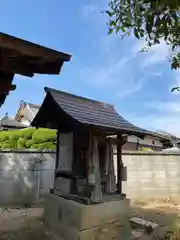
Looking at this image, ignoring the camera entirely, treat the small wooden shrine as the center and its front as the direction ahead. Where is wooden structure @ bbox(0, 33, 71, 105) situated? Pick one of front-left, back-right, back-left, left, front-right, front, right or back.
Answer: front-right

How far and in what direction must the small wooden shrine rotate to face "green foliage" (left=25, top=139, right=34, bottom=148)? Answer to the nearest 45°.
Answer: approximately 180°

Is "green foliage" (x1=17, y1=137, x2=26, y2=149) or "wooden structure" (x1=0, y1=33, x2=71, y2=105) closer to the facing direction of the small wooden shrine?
the wooden structure

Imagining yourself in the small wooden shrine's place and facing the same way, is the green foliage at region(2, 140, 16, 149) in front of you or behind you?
behind

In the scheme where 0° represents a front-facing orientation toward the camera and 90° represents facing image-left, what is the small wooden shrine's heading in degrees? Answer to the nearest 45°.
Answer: approximately 315°

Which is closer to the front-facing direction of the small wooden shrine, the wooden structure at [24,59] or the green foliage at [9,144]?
the wooden structure

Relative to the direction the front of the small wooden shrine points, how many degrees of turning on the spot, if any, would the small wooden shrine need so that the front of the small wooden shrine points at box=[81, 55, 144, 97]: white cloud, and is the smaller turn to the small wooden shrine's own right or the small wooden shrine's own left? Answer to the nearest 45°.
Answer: approximately 135° to the small wooden shrine's own left

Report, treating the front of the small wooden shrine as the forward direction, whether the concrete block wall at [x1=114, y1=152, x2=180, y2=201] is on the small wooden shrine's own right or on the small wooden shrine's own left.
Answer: on the small wooden shrine's own left

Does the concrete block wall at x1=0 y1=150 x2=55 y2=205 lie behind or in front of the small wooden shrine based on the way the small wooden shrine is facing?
behind
